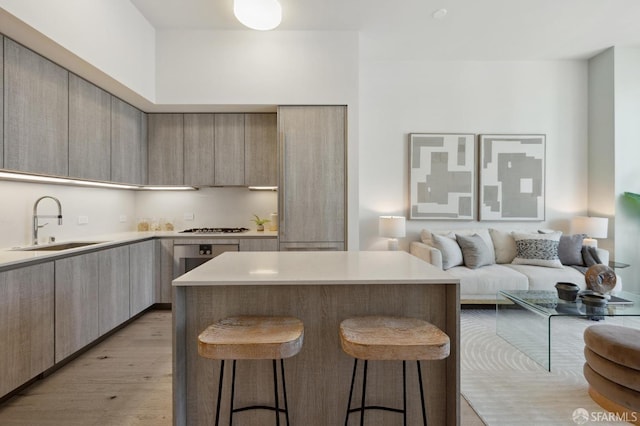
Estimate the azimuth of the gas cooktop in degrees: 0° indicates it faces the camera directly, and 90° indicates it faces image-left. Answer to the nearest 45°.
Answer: approximately 0°

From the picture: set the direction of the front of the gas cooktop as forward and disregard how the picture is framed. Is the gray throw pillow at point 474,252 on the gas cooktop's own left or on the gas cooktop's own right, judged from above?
on the gas cooktop's own left

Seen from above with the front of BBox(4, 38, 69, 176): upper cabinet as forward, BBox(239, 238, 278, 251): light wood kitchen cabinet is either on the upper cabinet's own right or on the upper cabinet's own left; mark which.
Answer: on the upper cabinet's own left

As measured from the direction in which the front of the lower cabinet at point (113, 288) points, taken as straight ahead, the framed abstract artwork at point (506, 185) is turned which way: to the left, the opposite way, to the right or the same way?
to the right

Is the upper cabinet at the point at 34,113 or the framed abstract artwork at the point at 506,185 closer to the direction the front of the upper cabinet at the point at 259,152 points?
the upper cabinet

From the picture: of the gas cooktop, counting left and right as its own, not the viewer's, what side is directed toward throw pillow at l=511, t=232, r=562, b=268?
left
